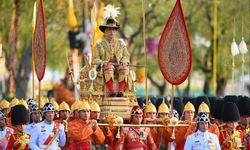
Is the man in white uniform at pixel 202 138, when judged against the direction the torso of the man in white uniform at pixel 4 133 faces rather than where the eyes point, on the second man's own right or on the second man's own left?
on the second man's own left

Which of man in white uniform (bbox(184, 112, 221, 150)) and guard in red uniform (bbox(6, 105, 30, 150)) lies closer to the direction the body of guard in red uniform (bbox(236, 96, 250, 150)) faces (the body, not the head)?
the man in white uniform

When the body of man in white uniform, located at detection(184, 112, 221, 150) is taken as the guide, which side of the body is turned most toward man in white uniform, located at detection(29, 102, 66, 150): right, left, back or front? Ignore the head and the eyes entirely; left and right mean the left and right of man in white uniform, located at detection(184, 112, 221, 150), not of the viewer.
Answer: right

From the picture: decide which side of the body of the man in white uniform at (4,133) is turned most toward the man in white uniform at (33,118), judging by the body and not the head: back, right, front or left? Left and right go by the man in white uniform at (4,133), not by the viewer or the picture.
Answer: left

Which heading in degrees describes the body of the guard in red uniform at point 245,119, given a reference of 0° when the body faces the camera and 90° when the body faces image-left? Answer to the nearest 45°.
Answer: approximately 0°

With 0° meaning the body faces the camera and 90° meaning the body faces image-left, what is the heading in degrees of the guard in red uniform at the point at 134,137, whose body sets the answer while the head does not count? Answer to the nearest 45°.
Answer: approximately 0°
